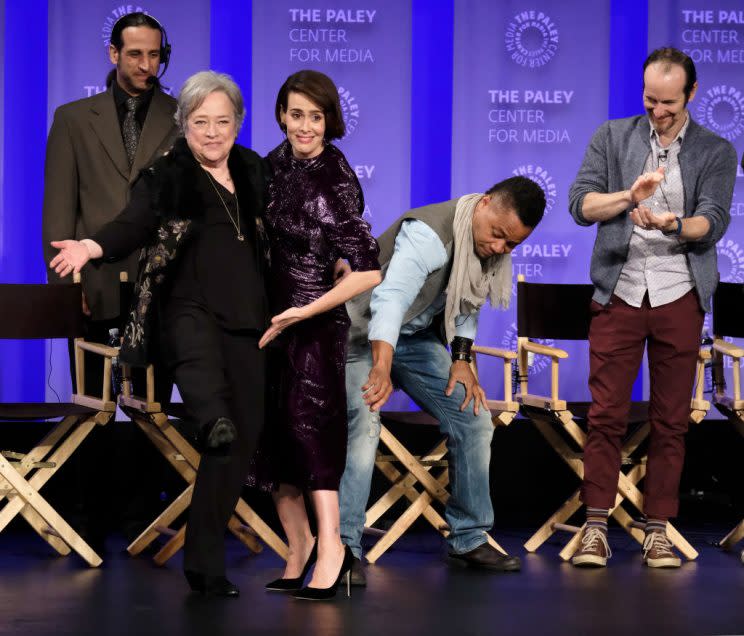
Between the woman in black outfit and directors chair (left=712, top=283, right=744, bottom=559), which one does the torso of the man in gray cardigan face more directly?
the woman in black outfit

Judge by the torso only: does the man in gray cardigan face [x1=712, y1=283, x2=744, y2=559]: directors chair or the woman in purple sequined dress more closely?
the woman in purple sequined dress

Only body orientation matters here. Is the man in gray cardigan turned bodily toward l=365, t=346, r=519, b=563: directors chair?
no

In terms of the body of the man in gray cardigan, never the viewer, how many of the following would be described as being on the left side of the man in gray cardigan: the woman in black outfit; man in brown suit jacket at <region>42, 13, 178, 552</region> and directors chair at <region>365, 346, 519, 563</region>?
0

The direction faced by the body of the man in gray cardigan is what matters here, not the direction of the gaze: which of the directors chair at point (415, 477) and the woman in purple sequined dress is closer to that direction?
the woman in purple sequined dress

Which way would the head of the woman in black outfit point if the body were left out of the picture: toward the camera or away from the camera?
toward the camera

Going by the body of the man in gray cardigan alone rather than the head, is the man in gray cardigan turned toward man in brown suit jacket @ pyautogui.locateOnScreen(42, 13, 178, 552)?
no

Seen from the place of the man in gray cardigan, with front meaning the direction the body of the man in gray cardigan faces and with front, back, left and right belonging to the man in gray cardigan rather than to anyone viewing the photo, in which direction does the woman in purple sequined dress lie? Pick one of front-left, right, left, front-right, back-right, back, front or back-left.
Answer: front-right

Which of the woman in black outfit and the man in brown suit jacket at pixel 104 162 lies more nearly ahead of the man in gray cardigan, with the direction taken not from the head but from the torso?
the woman in black outfit

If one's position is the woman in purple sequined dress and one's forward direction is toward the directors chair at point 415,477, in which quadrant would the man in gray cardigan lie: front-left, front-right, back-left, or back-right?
front-right

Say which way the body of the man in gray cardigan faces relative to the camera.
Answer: toward the camera
